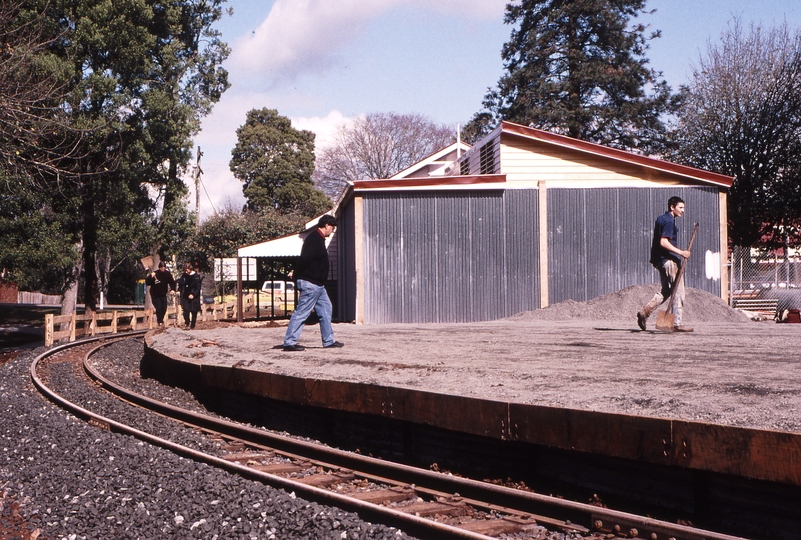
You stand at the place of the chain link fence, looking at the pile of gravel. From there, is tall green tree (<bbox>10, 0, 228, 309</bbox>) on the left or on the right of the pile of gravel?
right

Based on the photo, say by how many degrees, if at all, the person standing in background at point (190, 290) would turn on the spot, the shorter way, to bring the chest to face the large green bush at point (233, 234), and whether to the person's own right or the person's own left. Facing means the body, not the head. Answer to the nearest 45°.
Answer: approximately 180°

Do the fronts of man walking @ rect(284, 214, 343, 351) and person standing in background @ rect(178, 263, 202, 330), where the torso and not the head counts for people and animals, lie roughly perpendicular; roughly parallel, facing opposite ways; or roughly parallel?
roughly perpendicular

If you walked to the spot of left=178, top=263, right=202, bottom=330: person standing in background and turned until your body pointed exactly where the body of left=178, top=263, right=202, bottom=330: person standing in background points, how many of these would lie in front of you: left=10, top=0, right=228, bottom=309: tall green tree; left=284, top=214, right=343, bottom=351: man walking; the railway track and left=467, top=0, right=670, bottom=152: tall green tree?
2
